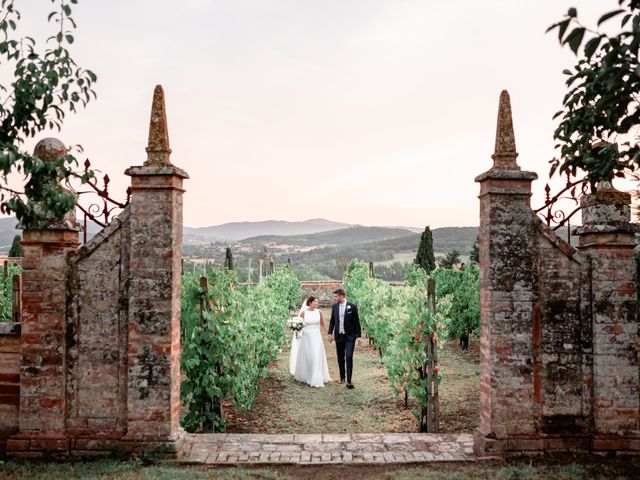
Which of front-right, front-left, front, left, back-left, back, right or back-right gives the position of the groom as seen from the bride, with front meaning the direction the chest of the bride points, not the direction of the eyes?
front-left

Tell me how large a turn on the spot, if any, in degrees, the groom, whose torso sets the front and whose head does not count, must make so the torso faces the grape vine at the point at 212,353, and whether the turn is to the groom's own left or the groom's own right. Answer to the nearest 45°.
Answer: approximately 45° to the groom's own right

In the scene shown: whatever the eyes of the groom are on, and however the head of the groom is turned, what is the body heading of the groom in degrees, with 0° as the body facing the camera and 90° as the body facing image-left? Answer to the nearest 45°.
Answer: approximately 0°

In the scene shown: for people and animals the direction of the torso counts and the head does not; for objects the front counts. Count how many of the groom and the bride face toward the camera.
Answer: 2

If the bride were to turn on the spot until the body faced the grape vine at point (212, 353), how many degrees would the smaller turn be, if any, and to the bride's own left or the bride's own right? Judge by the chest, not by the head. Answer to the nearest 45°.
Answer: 0° — they already face it

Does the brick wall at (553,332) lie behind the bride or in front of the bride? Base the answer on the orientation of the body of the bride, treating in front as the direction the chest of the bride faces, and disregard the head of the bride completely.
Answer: in front

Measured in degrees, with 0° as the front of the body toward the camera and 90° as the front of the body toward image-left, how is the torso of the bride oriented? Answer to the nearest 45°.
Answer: approximately 0°

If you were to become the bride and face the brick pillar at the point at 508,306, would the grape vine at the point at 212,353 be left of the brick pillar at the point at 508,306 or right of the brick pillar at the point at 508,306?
right

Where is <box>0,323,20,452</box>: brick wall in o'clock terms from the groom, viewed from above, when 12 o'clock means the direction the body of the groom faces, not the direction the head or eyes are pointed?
The brick wall is roughly at 1 o'clock from the groom.
